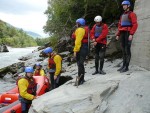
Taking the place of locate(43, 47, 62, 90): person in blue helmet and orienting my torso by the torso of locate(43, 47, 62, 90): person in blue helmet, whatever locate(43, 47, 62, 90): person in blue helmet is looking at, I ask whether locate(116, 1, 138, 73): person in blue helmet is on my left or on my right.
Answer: on my left

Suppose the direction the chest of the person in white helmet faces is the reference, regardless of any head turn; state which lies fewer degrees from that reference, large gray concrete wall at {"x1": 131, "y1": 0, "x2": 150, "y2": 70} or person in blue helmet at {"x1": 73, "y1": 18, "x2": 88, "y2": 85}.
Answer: the person in blue helmet

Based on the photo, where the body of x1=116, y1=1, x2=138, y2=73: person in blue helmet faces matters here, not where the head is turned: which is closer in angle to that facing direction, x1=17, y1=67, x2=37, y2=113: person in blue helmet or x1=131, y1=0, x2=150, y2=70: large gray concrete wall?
the person in blue helmet

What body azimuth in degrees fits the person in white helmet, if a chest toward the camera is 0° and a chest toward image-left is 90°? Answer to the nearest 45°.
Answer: approximately 45°

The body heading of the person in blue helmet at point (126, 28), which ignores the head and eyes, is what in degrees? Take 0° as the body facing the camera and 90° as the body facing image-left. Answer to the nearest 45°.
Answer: approximately 45°
